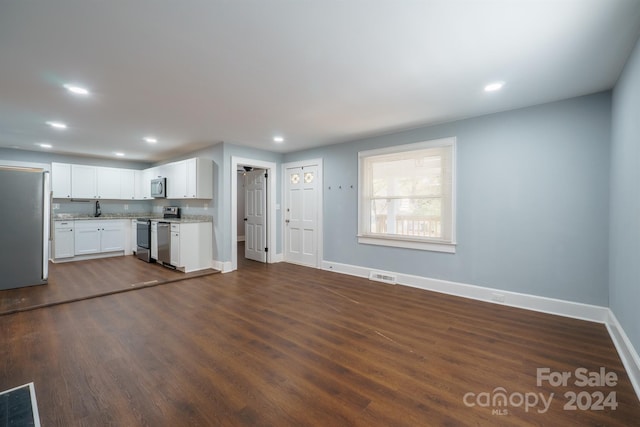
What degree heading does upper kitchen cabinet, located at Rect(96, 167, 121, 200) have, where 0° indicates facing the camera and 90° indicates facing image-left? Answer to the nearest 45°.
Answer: approximately 0°

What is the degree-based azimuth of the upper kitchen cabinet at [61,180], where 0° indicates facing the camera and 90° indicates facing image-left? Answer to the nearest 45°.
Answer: approximately 0°
